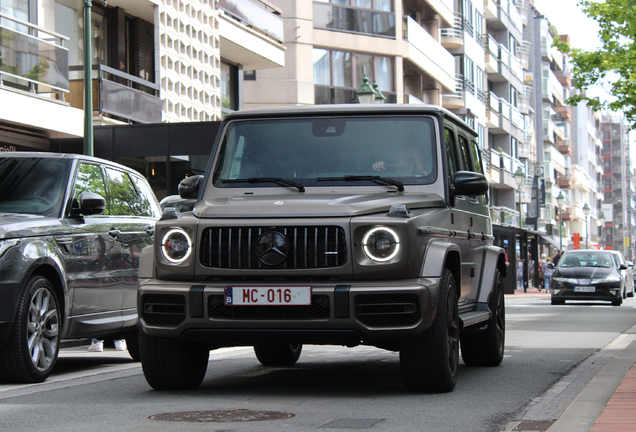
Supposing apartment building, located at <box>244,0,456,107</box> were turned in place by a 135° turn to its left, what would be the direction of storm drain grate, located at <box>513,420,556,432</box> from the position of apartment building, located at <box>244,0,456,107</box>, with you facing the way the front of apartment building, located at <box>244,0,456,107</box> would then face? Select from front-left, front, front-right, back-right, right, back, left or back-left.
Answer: back

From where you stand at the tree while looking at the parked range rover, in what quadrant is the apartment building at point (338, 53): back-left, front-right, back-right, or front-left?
back-right

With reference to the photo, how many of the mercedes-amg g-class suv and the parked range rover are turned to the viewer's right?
0

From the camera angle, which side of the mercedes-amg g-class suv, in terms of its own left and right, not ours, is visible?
front

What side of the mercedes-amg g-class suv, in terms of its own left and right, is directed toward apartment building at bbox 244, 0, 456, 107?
back

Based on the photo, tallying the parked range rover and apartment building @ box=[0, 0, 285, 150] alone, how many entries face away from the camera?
0

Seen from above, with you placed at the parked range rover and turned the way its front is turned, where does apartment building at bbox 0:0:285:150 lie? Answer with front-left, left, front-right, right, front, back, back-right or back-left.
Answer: back-right

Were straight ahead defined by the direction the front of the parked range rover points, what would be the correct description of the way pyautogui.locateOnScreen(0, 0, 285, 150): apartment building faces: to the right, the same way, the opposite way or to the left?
to the left

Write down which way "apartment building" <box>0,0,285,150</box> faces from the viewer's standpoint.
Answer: facing the viewer and to the right of the viewer

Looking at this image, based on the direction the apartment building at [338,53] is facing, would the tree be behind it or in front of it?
in front

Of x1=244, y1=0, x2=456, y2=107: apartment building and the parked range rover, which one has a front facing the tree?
the apartment building

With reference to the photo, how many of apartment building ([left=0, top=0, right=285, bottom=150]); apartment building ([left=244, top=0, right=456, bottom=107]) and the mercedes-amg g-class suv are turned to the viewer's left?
0

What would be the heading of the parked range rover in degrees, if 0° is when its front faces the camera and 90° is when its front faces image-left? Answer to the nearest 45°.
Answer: approximately 45°
